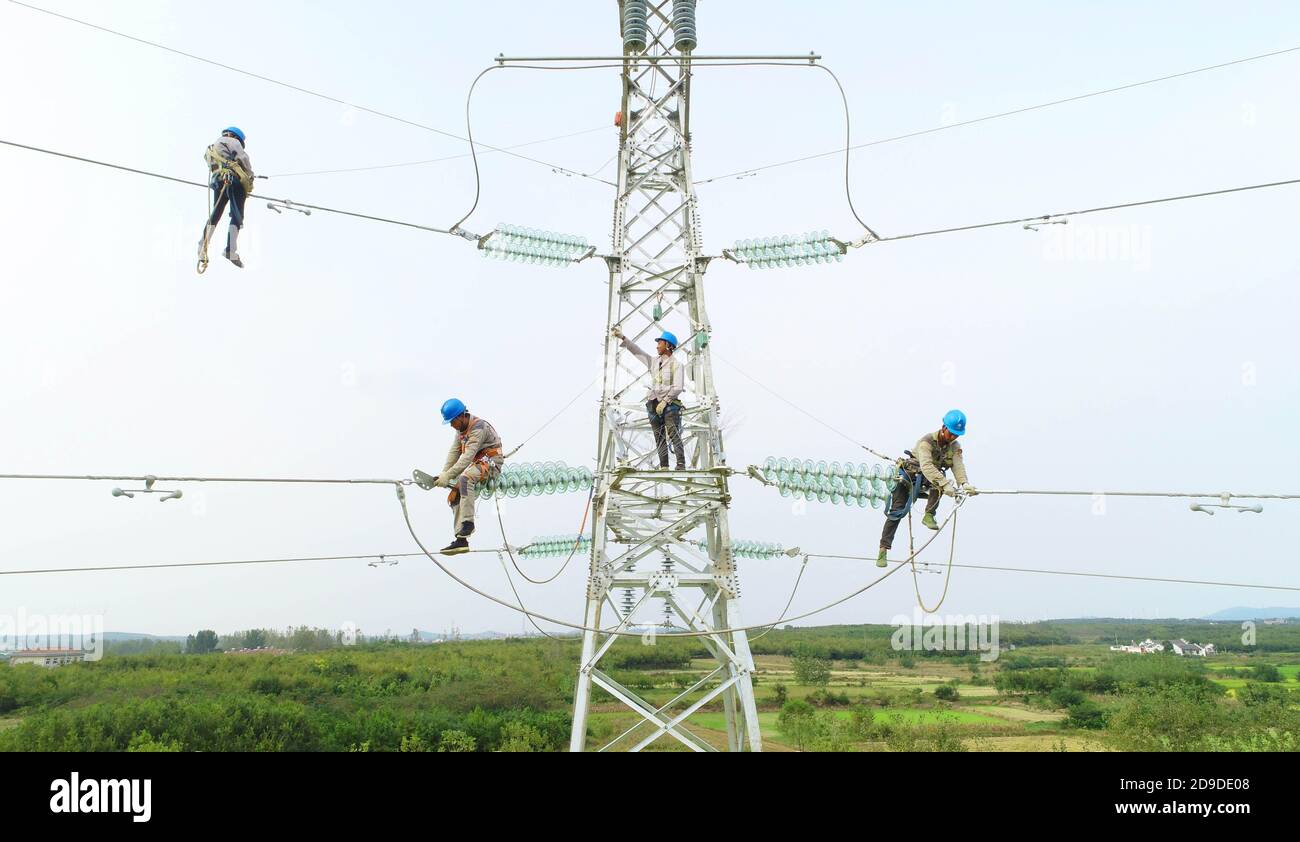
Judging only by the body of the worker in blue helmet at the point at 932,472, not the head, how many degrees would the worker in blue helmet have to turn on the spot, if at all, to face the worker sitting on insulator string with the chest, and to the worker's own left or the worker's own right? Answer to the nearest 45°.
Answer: approximately 135° to the worker's own right

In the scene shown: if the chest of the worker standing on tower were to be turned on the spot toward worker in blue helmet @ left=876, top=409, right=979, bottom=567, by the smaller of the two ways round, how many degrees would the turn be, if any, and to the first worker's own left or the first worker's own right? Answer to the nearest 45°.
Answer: approximately 90° to the first worker's own left
